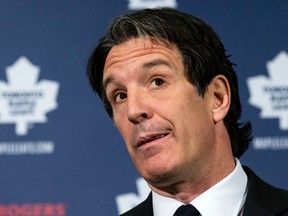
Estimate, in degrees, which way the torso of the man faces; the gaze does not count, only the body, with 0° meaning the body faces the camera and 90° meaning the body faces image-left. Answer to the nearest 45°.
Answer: approximately 45°

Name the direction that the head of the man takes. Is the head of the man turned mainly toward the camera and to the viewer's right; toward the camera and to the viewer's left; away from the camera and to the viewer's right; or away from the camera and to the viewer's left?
toward the camera and to the viewer's left
